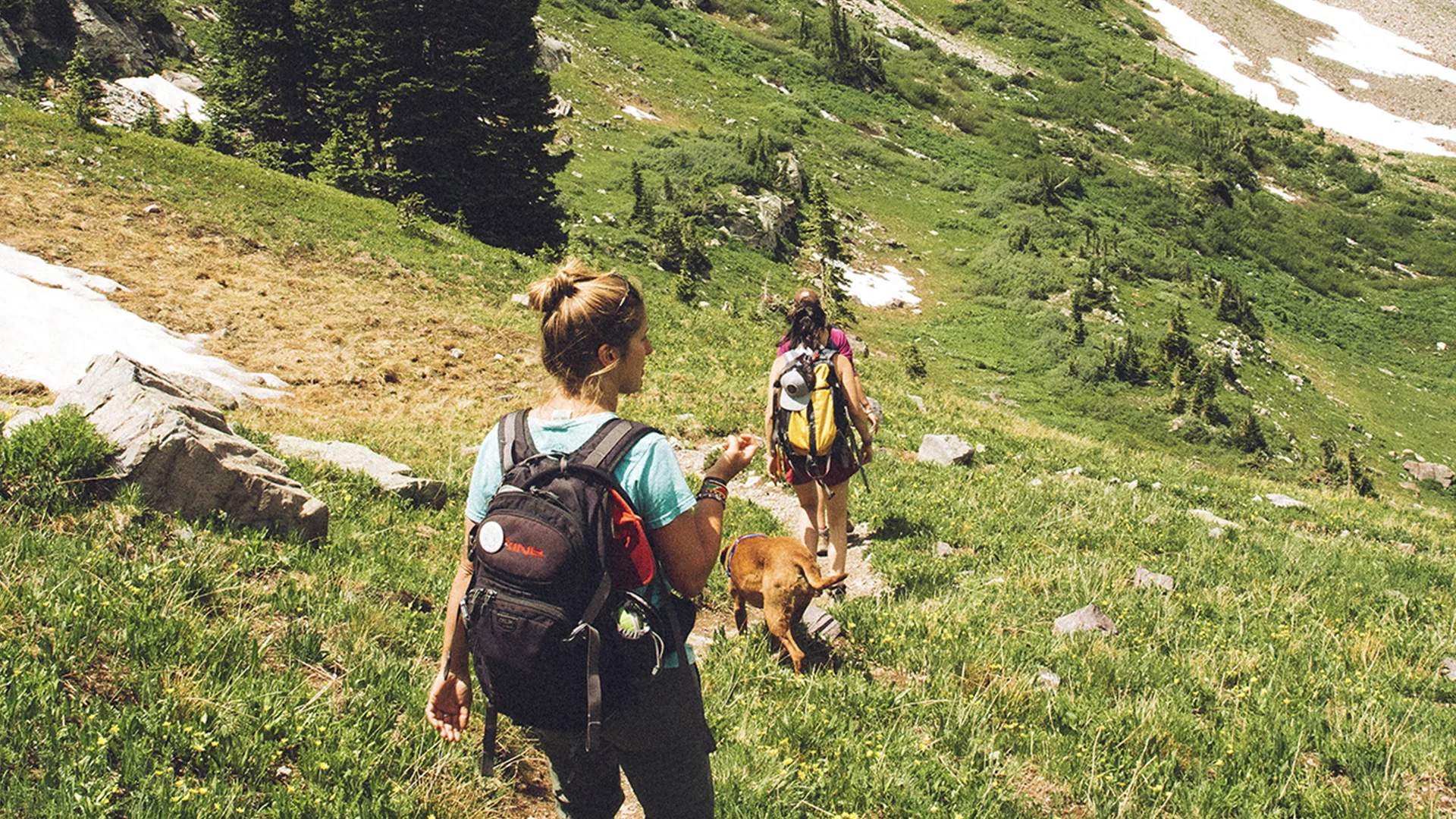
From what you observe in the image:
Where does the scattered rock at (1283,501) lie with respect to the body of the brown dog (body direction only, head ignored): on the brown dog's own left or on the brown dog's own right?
on the brown dog's own right

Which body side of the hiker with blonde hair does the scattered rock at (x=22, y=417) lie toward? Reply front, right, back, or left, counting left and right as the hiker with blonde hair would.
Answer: left

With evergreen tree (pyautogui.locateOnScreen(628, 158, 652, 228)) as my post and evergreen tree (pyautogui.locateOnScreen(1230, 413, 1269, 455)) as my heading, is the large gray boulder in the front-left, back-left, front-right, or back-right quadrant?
front-right

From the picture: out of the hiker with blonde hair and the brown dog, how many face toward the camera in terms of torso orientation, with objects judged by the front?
0

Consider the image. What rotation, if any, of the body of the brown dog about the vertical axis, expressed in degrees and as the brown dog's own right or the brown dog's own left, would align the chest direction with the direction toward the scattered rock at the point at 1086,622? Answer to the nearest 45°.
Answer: approximately 90° to the brown dog's own right

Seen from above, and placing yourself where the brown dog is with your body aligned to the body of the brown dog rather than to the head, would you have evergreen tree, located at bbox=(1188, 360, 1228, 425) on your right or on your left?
on your right

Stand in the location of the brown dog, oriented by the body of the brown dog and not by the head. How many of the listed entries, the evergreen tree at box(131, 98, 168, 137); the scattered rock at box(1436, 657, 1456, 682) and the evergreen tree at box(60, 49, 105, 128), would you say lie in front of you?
2

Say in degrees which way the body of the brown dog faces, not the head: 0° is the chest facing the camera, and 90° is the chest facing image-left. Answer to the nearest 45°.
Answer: approximately 135°

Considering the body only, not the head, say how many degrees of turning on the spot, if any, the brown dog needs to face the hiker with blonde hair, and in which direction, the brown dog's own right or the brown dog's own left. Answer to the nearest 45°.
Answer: approximately 135° to the brown dog's own left

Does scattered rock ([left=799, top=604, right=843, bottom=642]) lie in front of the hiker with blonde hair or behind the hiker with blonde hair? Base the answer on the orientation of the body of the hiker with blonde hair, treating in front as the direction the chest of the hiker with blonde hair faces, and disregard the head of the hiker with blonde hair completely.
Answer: in front

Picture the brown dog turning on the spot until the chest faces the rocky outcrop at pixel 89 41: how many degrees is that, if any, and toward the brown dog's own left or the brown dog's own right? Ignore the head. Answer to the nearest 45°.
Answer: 0° — it already faces it

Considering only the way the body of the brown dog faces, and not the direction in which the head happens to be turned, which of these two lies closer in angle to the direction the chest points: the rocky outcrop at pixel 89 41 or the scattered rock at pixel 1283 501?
the rocky outcrop

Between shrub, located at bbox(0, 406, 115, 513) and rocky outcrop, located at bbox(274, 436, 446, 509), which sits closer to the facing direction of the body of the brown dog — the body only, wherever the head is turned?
the rocky outcrop

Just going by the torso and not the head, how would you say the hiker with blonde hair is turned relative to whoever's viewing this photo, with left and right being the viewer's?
facing away from the viewer and to the right of the viewer

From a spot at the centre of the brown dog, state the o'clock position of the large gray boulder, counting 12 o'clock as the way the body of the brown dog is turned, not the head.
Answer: The large gray boulder is roughly at 10 o'clock from the brown dog.

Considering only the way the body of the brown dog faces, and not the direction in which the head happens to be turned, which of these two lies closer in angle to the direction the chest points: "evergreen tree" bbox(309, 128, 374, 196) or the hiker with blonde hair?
the evergreen tree

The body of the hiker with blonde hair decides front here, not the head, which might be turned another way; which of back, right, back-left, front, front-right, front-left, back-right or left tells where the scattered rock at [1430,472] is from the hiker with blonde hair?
front
